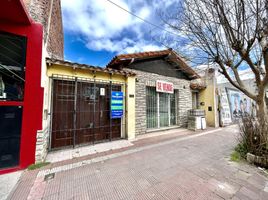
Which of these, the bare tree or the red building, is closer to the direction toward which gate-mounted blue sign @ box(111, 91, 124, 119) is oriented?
the bare tree

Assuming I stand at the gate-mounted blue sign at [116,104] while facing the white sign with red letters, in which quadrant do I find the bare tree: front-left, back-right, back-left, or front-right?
front-right

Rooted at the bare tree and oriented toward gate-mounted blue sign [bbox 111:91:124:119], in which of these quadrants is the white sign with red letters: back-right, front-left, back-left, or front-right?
front-right

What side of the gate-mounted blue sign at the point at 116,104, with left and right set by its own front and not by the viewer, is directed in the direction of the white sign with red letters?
left

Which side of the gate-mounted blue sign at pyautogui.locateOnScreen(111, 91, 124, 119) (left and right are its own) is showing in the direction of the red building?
right

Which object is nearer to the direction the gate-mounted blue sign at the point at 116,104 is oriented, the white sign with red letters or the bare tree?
the bare tree

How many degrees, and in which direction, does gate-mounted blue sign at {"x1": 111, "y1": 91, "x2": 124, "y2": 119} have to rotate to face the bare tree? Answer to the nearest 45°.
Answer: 0° — it already faces it

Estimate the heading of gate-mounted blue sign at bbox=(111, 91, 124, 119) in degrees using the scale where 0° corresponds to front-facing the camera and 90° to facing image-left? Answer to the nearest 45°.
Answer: approximately 315°
